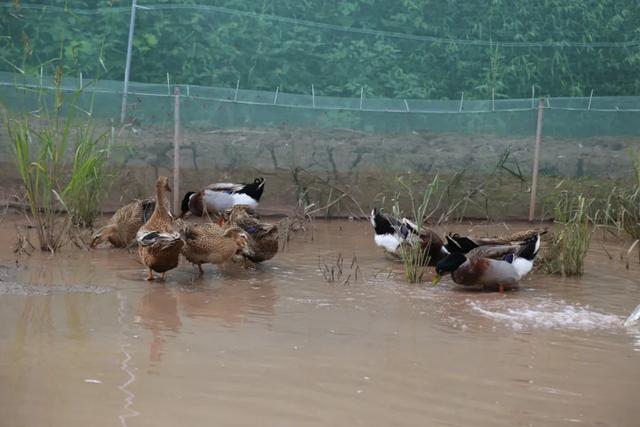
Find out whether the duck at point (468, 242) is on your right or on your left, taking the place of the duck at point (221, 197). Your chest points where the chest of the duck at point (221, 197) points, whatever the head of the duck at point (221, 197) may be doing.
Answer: on your left

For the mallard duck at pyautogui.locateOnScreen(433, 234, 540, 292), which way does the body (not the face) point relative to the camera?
to the viewer's left

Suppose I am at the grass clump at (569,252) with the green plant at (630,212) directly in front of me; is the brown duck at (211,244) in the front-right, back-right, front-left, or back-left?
back-left

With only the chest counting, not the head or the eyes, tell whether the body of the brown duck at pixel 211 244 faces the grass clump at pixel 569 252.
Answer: yes

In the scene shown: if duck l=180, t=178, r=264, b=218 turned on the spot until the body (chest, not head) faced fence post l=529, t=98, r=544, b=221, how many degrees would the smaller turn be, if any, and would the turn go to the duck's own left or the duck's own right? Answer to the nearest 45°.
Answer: approximately 180°

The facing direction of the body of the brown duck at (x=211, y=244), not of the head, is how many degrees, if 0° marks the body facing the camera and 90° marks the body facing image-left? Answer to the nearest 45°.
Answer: approximately 270°

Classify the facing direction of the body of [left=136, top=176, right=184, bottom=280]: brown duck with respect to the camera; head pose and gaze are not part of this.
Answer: away from the camera

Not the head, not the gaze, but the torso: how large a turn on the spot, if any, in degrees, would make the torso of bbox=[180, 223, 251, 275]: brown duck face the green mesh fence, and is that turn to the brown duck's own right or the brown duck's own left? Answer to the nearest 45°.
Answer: approximately 90° to the brown duck's own left

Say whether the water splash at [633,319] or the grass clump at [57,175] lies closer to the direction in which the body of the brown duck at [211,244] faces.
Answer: the water splash

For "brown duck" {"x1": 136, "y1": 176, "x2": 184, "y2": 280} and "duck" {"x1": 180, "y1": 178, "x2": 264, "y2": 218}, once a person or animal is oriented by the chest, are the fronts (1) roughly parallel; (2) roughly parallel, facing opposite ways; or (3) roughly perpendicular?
roughly perpendicular

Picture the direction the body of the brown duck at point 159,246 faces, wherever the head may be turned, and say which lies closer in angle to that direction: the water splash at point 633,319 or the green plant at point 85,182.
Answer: the green plant

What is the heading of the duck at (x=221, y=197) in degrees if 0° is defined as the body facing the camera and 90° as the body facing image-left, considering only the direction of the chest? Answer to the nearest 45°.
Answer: approximately 90°

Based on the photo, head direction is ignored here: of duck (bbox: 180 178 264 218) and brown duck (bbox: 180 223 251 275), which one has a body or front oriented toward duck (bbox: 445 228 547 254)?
the brown duck

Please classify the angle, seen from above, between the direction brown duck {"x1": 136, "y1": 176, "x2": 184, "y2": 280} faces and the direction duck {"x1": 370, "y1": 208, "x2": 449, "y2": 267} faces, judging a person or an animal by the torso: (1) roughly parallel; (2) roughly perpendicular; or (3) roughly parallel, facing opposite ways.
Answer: roughly perpendicular

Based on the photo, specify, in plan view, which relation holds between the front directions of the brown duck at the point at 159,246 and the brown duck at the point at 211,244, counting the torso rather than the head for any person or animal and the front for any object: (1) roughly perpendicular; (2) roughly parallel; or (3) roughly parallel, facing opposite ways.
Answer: roughly perpendicular
